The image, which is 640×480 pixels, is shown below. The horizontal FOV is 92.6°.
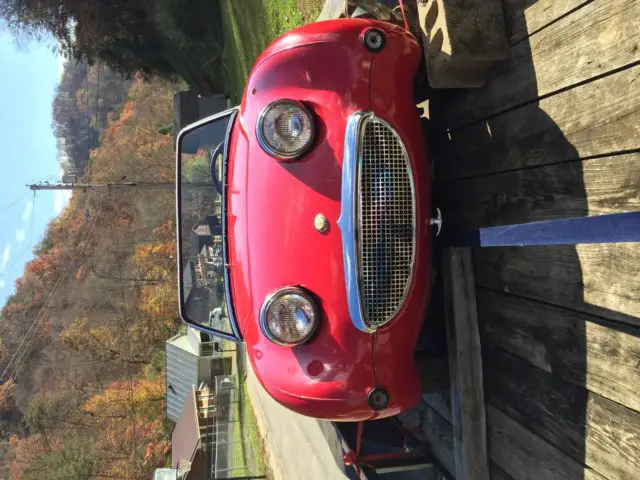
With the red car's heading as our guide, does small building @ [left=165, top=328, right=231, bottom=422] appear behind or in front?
behind

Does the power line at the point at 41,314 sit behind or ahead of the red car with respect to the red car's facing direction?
behind

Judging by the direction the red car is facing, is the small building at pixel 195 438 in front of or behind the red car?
behind

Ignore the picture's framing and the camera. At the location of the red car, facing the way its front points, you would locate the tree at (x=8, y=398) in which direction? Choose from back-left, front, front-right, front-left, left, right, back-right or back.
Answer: back-right

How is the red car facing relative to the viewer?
toward the camera
